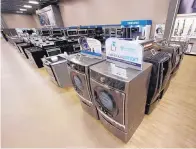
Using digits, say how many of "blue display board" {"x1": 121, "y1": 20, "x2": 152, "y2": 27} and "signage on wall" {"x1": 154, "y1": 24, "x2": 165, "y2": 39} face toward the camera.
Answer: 2

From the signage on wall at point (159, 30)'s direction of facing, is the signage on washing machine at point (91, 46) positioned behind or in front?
in front

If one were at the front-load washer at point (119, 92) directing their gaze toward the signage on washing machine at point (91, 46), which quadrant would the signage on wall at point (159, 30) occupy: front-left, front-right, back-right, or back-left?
front-right

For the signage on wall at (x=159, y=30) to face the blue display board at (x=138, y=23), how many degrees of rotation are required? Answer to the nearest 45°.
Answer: approximately 90° to its right

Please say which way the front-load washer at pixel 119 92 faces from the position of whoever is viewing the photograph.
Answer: facing the viewer and to the left of the viewer

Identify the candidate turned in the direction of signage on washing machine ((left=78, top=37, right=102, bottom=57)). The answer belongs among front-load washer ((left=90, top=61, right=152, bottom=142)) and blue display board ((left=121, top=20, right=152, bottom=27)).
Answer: the blue display board

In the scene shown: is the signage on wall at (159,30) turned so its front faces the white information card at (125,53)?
yes

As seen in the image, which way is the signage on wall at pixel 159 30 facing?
toward the camera

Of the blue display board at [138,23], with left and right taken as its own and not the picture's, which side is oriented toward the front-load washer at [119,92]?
front

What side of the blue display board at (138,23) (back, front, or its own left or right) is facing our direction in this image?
front

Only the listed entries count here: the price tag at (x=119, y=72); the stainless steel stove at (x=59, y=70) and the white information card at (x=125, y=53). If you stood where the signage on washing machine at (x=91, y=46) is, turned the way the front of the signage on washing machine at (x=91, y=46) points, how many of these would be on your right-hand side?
1
